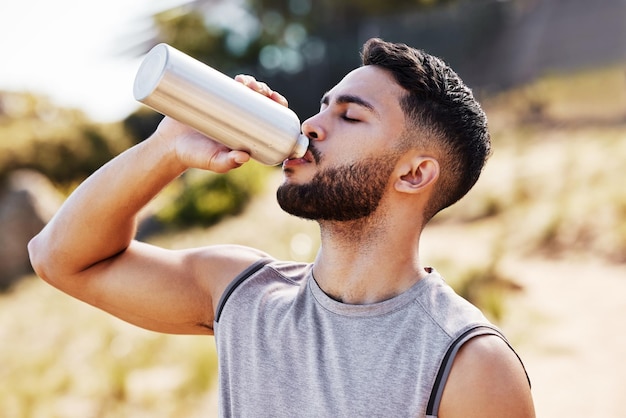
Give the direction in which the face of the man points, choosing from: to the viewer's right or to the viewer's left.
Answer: to the viewer's left

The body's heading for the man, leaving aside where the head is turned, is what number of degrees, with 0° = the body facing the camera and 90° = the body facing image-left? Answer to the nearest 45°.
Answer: approximately 45°

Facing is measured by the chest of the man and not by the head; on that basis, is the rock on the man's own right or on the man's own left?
on the man's own right
